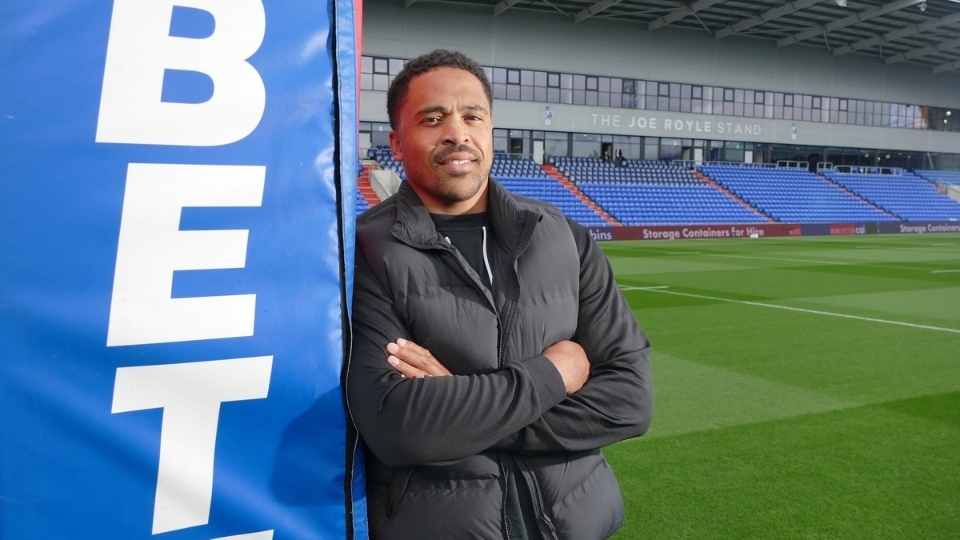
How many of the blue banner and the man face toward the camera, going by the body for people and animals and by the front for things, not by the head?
2

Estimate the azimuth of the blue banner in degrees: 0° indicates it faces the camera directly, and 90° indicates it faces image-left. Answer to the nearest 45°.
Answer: approximately 0°

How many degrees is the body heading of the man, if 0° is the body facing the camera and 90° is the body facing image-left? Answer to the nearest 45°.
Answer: approximately 0°

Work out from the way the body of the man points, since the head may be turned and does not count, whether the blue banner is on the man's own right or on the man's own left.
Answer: on the man's own right

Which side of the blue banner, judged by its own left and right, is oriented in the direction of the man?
left
